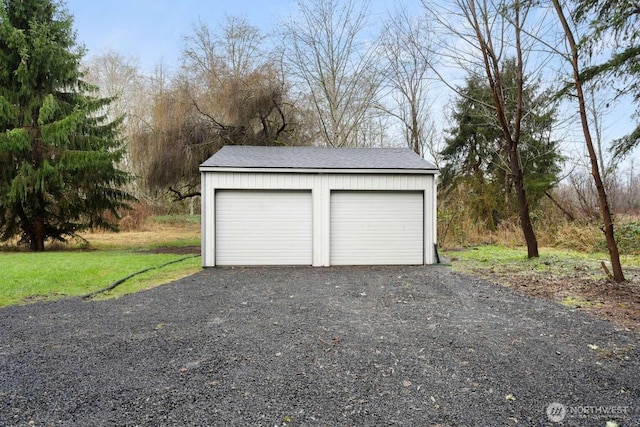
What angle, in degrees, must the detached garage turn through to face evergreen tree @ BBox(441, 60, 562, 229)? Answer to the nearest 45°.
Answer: approximately 135° to its left

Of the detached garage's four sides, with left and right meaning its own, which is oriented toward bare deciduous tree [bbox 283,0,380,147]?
back

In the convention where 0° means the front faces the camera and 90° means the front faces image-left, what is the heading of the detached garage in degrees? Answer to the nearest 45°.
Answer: approximately 0°

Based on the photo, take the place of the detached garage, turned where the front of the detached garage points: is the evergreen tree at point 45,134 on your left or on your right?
on your right
